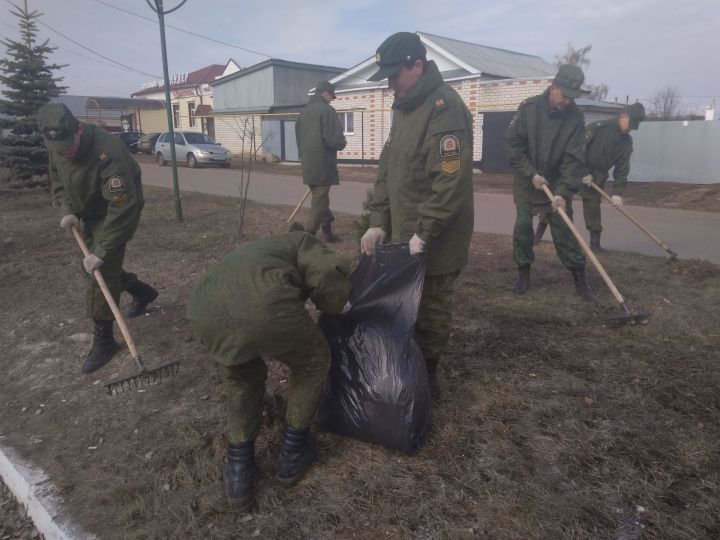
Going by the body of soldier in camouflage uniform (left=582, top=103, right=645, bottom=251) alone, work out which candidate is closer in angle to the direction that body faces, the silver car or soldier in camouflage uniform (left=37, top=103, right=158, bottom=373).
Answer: the soldier in camouflage uniform

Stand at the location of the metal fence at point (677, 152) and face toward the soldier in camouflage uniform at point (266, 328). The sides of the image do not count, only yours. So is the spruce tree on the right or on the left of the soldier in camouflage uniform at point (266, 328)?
right

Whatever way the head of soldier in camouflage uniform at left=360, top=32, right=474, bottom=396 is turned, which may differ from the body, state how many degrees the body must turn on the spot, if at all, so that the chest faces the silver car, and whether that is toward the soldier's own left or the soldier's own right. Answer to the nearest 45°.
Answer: approximately 90° to the soldier's own right

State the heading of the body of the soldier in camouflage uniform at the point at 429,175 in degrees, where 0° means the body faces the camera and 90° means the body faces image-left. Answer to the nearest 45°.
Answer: approximately 45°
